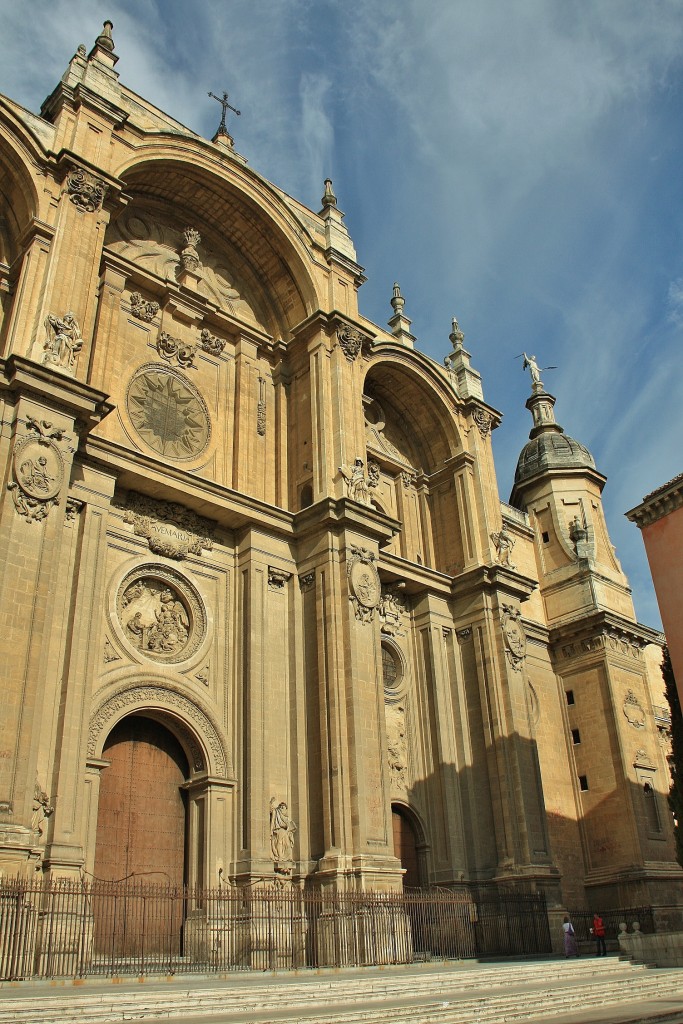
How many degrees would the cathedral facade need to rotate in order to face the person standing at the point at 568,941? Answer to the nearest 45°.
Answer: approximately 90° to its left

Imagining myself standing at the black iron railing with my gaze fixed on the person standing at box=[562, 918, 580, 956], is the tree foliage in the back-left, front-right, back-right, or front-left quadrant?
front-right
